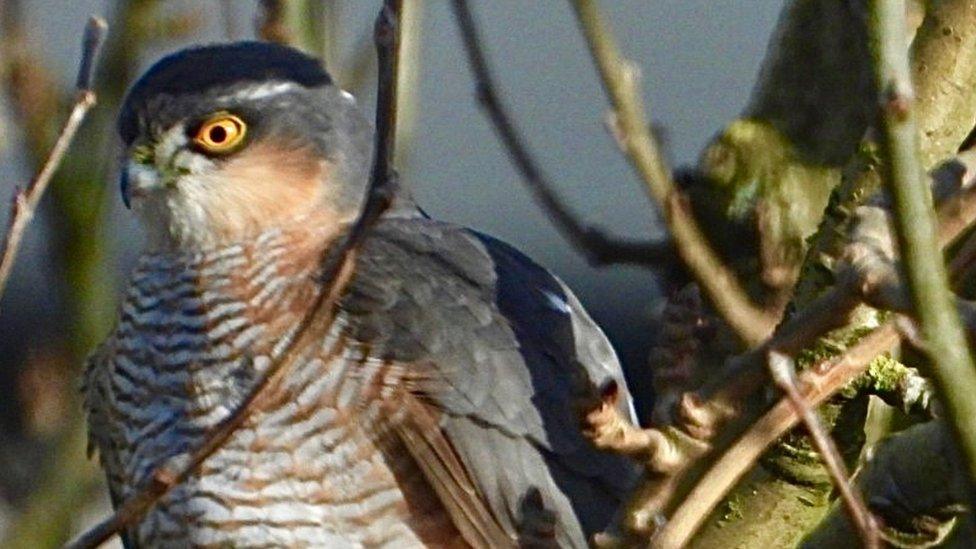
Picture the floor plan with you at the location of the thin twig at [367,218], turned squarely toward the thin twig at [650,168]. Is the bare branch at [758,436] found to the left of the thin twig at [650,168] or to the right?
right

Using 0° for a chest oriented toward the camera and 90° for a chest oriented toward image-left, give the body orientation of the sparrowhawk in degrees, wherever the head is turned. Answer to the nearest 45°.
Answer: approximately 45°

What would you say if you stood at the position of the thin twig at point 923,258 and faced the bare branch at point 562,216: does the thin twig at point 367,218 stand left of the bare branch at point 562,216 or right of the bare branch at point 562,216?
left

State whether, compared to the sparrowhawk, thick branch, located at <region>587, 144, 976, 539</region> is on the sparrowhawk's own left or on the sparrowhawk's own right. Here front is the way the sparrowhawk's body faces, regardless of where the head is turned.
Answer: on the sparrowhawk's own left

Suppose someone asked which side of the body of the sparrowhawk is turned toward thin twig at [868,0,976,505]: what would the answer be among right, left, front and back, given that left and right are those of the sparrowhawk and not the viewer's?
left

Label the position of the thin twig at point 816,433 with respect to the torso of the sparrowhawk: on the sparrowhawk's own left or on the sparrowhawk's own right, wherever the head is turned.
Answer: on the sparrowhawk's own left
